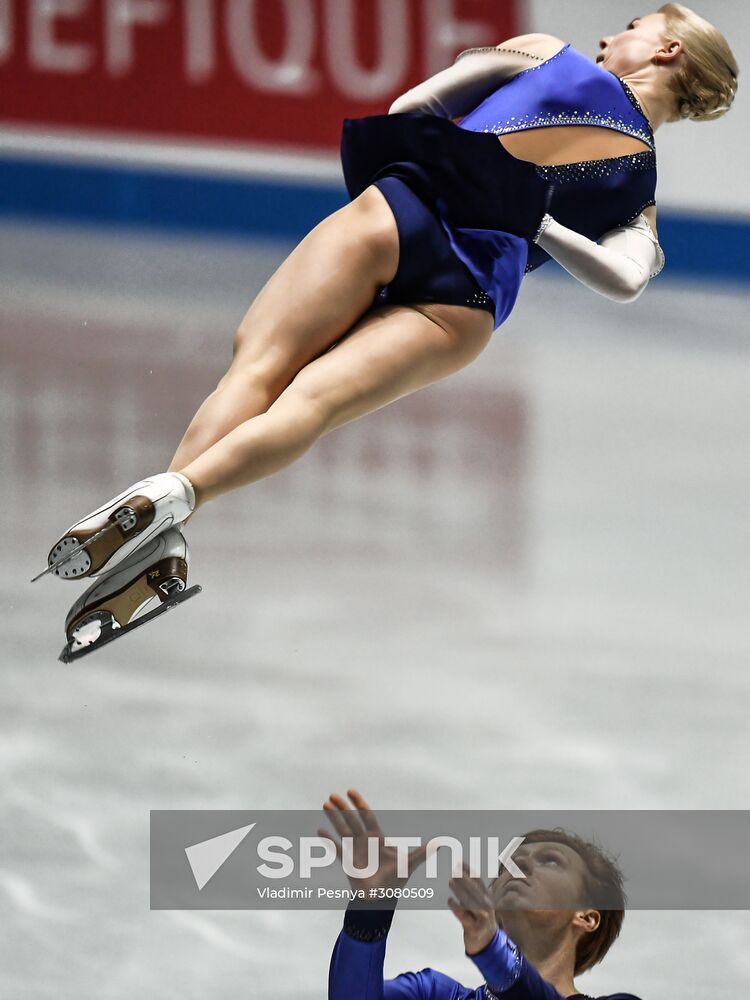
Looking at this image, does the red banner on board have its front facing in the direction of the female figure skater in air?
yes

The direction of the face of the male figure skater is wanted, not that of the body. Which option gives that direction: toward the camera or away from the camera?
toward the camera

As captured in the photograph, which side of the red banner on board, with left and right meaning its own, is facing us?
front
